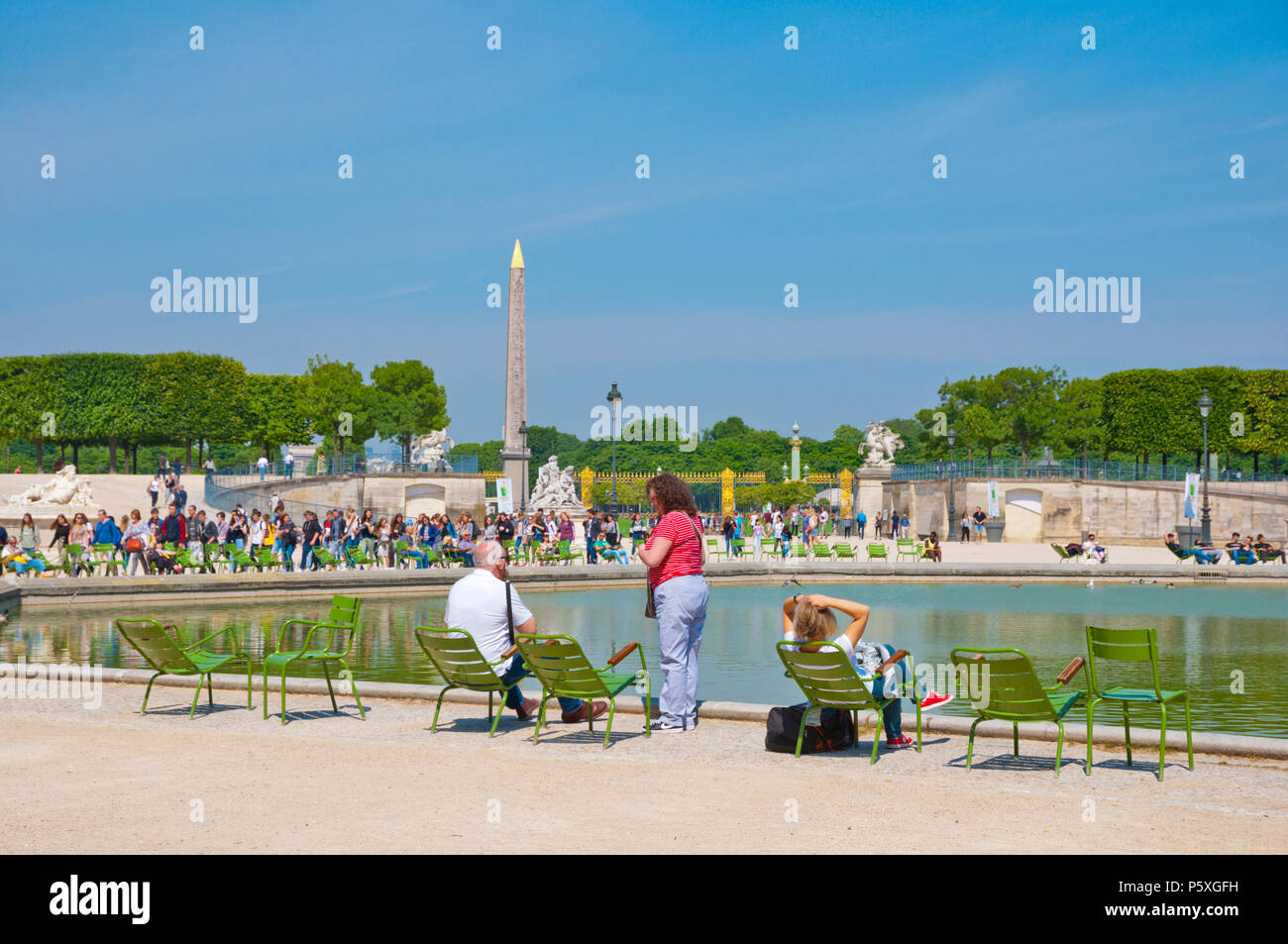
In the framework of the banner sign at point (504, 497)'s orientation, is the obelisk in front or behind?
behind

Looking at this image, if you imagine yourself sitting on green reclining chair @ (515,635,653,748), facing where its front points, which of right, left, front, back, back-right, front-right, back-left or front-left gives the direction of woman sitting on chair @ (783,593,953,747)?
front-right

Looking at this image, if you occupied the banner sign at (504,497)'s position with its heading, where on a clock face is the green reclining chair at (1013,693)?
The green reclining chair is roughly at 12 o'clock from the banner sign.

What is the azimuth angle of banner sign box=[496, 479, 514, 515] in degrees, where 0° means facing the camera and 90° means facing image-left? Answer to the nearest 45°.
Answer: approximately 0°

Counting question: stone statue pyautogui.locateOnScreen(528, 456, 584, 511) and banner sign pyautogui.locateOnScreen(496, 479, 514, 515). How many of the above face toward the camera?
2

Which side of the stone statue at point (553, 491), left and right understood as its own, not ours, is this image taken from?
front

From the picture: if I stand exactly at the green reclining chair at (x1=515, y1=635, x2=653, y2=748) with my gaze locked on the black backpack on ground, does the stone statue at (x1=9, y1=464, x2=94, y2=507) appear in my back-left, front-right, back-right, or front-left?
back-left

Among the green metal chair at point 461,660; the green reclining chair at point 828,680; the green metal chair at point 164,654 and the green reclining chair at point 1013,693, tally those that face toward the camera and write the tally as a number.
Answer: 0

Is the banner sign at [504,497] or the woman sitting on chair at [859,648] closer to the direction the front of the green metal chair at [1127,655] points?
the banner sign

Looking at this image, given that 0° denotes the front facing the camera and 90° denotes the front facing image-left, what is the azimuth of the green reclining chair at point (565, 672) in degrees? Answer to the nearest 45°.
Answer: approximately 225°

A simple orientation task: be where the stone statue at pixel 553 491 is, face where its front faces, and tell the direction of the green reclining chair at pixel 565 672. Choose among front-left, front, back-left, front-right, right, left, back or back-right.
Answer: front

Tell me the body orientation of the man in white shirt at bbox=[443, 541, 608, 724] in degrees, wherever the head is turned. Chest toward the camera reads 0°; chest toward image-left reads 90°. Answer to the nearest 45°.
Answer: approximately 225°

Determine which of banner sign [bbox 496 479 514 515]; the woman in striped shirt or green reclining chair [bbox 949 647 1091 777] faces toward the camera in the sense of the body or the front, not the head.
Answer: the banner sign

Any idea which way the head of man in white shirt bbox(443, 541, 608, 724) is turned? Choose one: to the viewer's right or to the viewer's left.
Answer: to the viewer's right

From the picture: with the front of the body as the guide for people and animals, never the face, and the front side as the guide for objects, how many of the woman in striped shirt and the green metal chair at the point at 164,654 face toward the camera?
0

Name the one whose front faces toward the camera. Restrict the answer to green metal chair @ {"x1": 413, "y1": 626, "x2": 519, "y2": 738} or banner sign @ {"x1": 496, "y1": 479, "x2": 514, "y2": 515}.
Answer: the banner sign

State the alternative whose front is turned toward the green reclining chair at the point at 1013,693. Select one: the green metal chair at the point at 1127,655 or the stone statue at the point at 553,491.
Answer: the stone statue

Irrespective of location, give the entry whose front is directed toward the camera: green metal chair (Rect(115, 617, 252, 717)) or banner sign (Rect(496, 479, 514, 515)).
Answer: the banner sign

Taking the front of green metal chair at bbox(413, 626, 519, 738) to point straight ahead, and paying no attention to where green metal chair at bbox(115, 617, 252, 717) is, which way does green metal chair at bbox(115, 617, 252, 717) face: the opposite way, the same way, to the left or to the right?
the same way

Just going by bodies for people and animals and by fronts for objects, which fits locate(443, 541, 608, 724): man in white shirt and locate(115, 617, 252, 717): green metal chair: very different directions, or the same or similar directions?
same or similar directions

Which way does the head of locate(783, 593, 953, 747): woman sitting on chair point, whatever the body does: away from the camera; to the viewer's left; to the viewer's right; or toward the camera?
away from the camera
